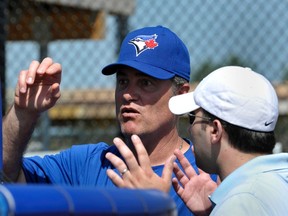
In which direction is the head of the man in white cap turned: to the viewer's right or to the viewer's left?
to the viewer's left

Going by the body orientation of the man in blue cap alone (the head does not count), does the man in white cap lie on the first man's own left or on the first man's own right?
on the first man's own left

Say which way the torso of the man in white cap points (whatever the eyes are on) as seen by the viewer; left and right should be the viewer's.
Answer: facing away from the viewer and to the left of the viewer

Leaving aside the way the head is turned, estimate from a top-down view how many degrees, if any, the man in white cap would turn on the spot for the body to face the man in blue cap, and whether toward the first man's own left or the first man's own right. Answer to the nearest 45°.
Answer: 0° — they already face them

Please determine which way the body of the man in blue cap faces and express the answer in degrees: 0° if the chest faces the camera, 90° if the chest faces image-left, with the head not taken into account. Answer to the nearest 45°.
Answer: approximately 45°
